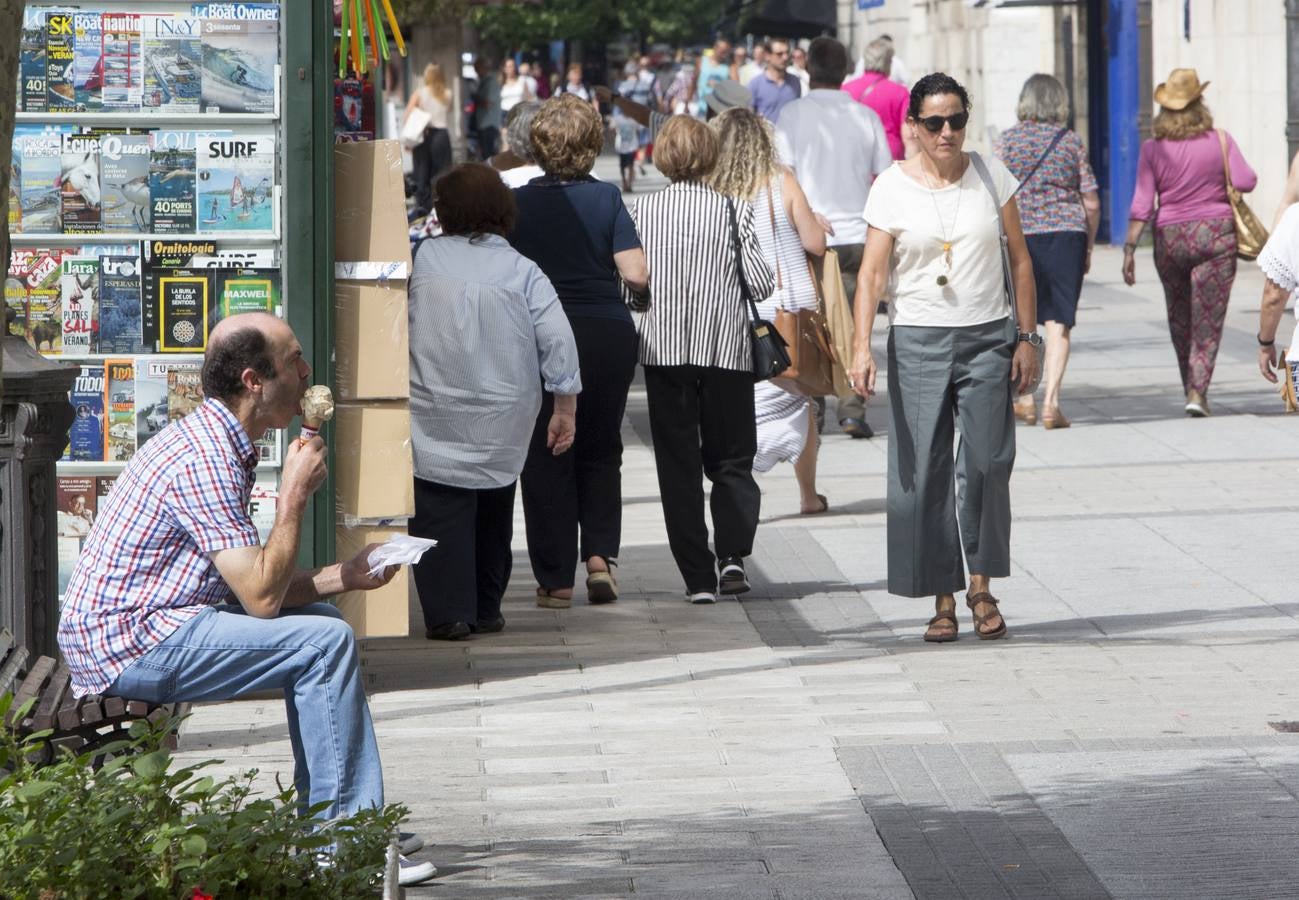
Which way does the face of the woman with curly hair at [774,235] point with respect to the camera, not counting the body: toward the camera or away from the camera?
away from the camera

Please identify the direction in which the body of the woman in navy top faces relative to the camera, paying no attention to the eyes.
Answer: away from the camera

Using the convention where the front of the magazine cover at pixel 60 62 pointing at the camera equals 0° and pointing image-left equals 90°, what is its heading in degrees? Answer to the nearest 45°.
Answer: approximately 0°

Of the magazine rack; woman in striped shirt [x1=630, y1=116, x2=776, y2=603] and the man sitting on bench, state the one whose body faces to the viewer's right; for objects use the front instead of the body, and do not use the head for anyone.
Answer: the man sitting on bench

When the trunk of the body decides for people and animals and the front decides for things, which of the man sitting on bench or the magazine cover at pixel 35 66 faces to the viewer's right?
the man sitting on bench
